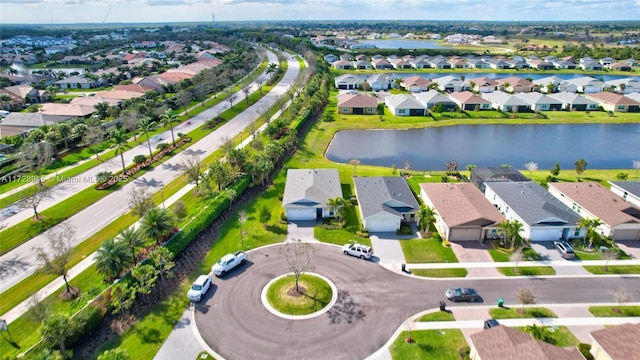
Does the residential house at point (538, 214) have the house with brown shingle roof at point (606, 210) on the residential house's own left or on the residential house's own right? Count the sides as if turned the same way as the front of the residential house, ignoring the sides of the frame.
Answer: on the residential house's own left

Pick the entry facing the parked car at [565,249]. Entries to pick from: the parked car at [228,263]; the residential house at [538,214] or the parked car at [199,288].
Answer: the residential house

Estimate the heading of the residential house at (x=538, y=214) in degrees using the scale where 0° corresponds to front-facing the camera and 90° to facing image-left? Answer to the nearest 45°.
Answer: approximately 315°

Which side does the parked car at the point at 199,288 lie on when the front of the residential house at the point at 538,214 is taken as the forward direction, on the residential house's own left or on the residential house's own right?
on the residential house's own right

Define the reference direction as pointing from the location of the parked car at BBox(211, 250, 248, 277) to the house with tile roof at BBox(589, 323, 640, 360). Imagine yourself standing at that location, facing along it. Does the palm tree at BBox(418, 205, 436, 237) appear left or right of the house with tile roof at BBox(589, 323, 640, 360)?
left

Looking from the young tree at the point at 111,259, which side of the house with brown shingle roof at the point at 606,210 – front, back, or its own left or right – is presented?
right

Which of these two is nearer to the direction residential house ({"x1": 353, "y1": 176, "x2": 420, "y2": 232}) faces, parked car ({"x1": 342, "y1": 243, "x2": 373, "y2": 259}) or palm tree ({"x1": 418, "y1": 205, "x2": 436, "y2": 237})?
the parked car

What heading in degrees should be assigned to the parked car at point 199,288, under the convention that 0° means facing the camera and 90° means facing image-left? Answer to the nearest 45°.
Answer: approximately 45°
